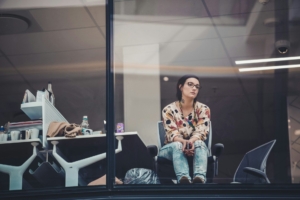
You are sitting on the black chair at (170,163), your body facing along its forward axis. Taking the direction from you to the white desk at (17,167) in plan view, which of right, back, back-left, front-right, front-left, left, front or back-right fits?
right

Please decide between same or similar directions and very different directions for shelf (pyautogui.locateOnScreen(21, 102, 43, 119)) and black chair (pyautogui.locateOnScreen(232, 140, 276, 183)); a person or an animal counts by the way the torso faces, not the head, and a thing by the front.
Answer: same or similar directions

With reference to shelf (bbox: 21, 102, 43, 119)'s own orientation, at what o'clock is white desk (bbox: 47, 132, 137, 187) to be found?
The white desk is roughly at 8 o'clock from the shelf.

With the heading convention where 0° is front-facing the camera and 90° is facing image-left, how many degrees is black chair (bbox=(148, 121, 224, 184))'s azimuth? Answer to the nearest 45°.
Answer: approximately 0°

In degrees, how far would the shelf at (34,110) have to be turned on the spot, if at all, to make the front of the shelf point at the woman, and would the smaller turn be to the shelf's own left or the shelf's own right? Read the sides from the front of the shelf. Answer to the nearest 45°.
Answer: approximately 135° to the shelf's own left

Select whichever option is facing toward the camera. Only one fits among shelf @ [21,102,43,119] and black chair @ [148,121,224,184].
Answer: the black chair

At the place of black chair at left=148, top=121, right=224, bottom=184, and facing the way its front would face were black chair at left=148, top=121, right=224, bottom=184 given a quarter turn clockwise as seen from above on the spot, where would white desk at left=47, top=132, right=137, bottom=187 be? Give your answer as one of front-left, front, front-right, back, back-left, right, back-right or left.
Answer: front

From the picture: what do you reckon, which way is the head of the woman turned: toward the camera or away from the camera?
toward the camera
